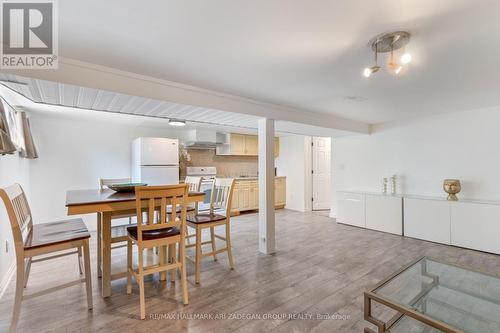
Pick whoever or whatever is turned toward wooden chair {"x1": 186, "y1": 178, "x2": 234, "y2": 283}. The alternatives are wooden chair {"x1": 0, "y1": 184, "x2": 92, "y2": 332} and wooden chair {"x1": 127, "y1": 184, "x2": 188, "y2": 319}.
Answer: wooden chair {"x1": 0, "y1": 184, "x2": 92, "y2": 332}

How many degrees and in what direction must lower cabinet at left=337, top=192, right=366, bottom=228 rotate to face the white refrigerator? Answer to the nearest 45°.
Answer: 0° — it already faces it

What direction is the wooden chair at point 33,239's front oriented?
to the viewer's right

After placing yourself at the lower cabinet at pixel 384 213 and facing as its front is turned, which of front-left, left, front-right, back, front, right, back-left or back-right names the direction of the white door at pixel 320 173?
right

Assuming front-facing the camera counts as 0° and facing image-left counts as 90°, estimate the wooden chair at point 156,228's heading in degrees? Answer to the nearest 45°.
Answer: approximately 135°

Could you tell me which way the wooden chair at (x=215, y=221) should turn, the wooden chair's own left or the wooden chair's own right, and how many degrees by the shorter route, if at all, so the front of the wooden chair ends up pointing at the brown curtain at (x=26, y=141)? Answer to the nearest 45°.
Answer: approximately 45° to the wooden chair's own right

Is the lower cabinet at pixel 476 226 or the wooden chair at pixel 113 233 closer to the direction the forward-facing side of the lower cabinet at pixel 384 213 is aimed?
the wooden chair

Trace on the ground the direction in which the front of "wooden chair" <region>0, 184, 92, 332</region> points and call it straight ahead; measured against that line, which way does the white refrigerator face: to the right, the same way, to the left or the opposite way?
to the right

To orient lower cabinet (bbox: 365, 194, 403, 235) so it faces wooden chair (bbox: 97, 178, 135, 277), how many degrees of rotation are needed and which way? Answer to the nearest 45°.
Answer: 0° — it already faces it

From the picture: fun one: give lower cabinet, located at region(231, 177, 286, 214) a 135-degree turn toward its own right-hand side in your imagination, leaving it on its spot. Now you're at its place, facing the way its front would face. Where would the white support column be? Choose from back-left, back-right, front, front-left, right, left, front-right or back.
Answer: left

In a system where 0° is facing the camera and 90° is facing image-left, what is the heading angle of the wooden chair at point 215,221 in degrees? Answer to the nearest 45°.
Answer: approximately 45°

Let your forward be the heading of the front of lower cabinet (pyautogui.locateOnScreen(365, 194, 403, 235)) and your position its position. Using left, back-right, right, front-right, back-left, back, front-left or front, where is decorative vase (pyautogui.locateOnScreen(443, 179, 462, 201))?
back-left

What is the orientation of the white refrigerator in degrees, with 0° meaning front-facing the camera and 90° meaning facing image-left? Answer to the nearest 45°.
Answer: approximately 0°

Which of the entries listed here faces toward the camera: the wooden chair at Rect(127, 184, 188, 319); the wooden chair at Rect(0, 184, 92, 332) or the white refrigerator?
the white refrigerator

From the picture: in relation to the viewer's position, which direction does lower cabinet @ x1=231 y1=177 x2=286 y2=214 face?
facing the viewer and to the right of the viewer

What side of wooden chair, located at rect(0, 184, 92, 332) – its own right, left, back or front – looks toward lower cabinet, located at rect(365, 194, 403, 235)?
front

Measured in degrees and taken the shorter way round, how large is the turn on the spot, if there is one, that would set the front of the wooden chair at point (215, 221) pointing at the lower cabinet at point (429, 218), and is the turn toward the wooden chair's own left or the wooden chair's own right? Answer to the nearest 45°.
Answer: approximately 135° to the wooden chair's own left

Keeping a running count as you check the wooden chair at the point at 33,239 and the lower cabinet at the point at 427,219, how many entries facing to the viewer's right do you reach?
1
